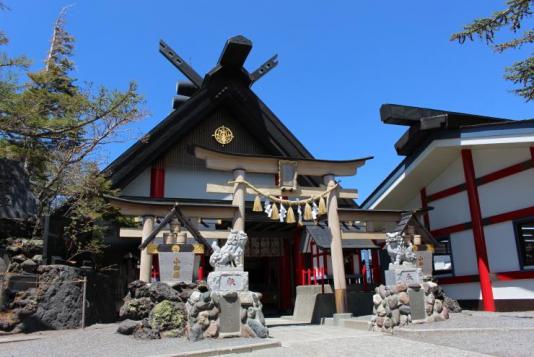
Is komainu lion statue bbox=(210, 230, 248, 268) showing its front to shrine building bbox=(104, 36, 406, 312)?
no

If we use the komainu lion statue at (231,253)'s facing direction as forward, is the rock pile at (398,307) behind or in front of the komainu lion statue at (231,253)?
in front

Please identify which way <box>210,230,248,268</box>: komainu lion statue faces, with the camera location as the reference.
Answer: facing to the right of the viewer

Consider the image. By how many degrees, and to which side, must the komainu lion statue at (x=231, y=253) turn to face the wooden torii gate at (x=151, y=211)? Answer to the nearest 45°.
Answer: approximately 135° to its left

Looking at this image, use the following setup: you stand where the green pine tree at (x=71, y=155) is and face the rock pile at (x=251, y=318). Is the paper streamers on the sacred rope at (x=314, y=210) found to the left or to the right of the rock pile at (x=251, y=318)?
left

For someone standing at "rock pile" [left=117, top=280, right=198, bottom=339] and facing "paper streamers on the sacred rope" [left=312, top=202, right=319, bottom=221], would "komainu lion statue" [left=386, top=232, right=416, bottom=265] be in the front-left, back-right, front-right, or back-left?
front-right

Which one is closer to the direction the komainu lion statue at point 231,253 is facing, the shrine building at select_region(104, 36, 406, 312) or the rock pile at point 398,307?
the rock pile

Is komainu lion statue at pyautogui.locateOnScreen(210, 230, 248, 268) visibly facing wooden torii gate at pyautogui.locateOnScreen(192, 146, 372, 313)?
no

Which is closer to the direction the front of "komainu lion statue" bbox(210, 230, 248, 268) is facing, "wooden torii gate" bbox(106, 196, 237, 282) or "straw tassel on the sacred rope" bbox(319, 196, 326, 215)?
the straw tassel on the sacred rope

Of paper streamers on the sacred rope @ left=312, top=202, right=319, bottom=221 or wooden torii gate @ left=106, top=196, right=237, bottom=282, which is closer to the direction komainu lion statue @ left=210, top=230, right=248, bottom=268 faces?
the paper streamers on the sacred rope
